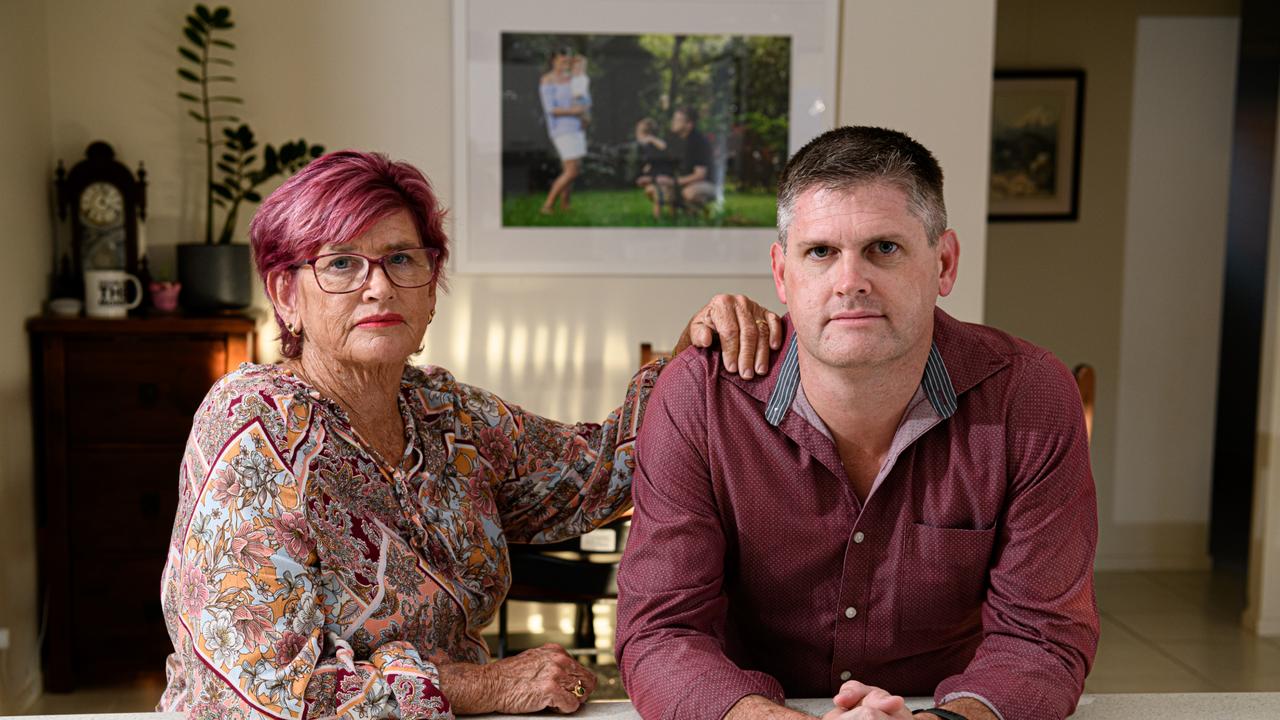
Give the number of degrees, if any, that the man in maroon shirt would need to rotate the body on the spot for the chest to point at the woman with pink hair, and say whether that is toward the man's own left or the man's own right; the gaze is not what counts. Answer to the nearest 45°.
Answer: approximately 90° to the man's own right

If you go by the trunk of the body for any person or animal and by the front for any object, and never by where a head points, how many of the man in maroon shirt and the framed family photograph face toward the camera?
2

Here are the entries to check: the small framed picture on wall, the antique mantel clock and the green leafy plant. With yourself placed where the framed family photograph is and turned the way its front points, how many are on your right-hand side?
2

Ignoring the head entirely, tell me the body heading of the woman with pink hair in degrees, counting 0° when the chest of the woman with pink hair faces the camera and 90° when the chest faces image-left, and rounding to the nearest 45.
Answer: approximately 315°

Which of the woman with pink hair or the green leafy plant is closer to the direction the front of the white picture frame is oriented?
the woman with pink hair

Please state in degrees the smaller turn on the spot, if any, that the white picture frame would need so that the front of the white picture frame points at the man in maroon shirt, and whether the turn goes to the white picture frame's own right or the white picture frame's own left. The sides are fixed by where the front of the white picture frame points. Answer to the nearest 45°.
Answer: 0° — it already faces them
